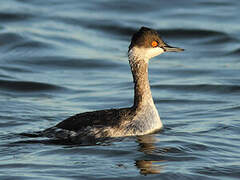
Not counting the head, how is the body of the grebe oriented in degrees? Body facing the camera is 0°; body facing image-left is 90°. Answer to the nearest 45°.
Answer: approximately 270°
